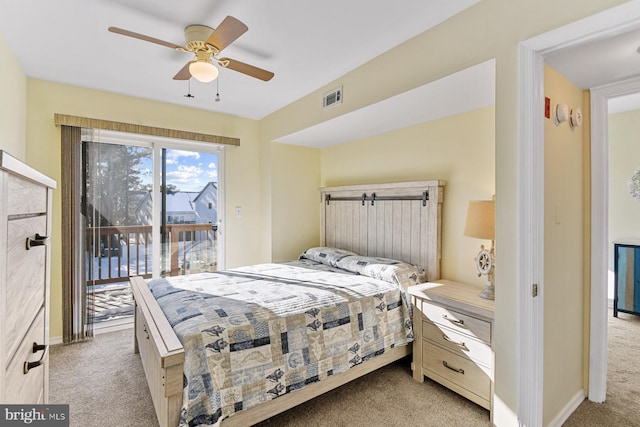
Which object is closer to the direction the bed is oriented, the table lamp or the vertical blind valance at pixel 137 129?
the vertical blind valance

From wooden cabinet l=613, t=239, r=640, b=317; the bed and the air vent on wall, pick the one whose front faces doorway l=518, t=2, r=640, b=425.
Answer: the wooden cabinet

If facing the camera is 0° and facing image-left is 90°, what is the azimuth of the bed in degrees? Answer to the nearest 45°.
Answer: approximately 45°
